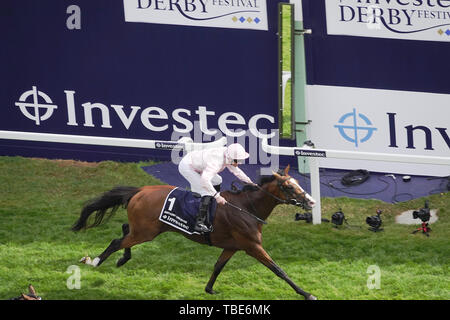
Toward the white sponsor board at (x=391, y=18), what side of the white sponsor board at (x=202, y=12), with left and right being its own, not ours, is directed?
left

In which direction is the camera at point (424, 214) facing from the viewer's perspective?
to the viewer's left

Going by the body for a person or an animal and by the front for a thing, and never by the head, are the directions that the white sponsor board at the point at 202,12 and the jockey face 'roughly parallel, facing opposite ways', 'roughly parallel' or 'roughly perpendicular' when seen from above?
roughly perpendicular

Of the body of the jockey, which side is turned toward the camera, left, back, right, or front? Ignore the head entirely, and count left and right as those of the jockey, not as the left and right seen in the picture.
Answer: right

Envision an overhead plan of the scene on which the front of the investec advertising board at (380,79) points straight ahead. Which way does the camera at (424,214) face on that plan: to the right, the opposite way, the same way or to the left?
to the right

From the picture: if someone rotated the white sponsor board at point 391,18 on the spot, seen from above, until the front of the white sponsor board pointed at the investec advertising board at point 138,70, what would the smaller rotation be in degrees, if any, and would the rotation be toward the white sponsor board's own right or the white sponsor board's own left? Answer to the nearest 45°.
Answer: approximately 90° to the white sponsor board's own right

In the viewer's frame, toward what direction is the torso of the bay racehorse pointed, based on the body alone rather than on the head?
to the viewer's right
